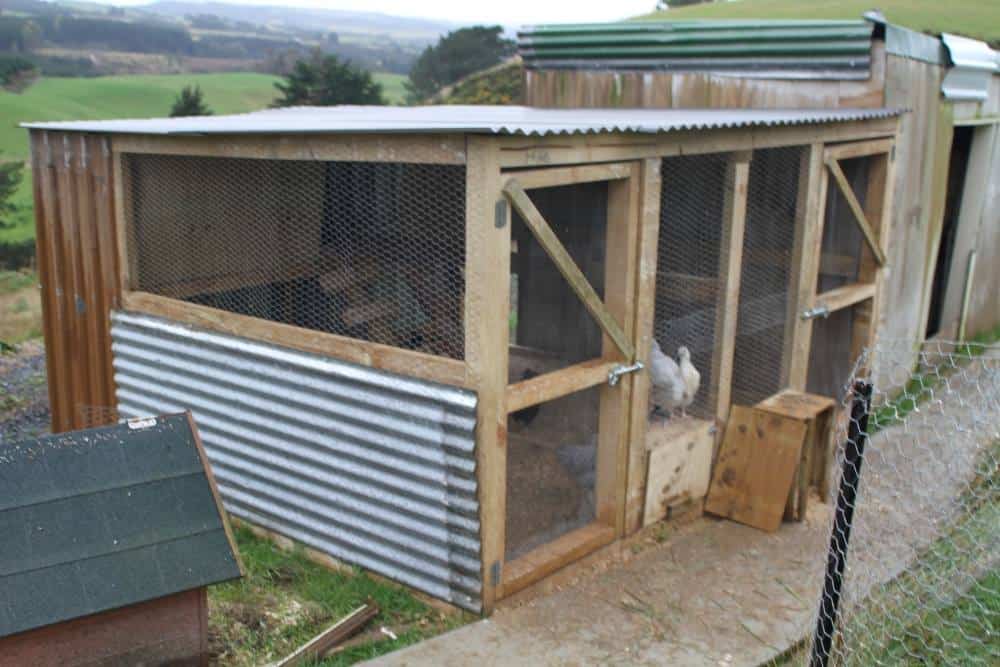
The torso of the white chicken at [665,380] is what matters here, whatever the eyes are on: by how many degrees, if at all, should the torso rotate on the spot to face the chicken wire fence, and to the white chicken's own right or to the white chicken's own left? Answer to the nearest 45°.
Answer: approximately 45° to the white chicken's own right

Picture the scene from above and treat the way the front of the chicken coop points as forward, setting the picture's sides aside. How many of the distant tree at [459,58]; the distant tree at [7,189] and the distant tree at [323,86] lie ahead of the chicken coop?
0

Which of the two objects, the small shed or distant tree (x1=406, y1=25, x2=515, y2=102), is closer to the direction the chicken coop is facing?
the small shed

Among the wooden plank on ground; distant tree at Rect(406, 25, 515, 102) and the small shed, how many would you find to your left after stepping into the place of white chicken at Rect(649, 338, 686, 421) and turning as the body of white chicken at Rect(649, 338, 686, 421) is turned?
1

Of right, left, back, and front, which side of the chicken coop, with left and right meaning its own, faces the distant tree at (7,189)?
back

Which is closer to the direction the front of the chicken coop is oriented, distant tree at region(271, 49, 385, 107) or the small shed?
the small shed

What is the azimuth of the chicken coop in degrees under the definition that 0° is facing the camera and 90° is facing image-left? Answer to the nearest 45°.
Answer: approximately 315°

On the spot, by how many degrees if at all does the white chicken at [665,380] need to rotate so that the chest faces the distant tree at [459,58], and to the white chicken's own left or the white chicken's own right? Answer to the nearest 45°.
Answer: approximately 90° to the white chicken's own left

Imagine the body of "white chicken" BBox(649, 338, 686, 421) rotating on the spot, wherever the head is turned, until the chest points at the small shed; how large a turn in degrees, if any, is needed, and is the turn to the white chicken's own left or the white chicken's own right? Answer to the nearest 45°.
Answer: approximately 135° to the white chicken's own right

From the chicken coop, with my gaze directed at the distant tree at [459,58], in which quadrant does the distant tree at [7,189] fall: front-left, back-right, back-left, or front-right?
front-left

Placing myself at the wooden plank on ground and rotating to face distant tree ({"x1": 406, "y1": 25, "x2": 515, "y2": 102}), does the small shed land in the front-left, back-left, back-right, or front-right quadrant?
back-left

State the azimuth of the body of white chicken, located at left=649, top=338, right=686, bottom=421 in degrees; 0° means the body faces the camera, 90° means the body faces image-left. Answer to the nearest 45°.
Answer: approximately 270°
